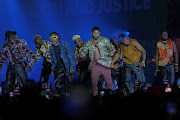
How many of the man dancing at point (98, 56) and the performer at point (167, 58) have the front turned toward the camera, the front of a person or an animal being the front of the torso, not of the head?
2

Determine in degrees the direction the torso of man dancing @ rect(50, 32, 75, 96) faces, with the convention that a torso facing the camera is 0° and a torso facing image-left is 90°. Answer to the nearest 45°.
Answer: approximately 45°

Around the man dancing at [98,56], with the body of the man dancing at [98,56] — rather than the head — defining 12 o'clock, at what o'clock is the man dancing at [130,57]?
the man dancing at [130,57] is roughly at 8 o'clock from the man dancing at [98,56].

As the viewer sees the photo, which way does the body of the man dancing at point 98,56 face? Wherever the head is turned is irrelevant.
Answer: toward the camera

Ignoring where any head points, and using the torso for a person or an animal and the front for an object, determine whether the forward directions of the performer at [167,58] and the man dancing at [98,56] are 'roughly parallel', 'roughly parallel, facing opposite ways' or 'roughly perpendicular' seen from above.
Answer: roughly parallel

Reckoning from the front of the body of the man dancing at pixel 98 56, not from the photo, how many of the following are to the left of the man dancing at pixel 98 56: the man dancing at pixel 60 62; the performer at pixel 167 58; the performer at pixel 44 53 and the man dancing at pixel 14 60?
1

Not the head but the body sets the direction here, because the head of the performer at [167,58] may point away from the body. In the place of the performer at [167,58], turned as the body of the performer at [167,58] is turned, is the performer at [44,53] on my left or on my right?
on my right

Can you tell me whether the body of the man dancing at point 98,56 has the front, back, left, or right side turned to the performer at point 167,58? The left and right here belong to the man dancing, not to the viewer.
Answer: left

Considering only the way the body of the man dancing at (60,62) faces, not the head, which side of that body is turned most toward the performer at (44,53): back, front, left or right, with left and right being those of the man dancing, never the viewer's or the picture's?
right
